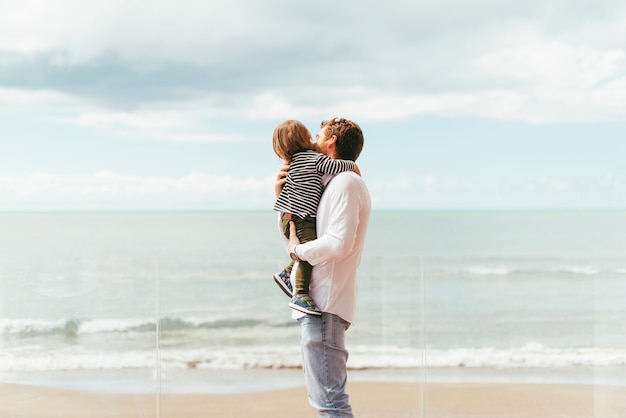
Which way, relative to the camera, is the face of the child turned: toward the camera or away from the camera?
away from the camera
